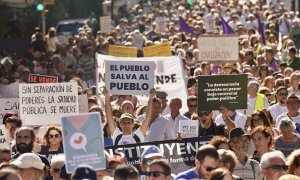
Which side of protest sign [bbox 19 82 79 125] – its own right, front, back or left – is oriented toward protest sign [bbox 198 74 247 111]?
left

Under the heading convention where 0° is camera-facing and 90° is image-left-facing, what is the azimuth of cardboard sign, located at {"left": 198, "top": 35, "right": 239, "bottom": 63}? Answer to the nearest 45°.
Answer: approximately 0°

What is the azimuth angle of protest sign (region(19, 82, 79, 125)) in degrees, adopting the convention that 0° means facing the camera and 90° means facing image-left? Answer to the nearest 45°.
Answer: approximately 0°

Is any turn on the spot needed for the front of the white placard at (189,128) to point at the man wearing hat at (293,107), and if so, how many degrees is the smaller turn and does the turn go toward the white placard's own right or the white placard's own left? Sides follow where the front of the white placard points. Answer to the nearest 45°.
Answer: approximately 135° to the white placard's own left

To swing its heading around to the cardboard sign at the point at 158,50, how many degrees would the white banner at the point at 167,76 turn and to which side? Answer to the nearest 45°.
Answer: approximately 180°
